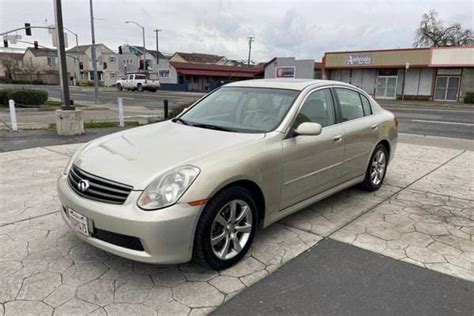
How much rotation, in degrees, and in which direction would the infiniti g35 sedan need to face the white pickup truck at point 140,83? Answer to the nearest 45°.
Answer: approximately 135° to its right

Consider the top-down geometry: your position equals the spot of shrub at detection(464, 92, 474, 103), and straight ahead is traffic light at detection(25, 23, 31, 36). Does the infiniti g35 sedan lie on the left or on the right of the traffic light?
left

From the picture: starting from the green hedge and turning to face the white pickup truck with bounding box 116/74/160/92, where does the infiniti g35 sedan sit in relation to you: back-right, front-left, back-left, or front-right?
back-right

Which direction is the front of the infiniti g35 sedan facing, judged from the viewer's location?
facing the viewer and to the left of the viewer

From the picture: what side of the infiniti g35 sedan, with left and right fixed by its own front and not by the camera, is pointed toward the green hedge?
right

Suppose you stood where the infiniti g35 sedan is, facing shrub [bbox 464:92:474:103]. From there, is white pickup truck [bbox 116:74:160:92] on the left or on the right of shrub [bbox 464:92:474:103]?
left

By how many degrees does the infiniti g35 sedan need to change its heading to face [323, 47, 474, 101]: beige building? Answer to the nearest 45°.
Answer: approximately 180°

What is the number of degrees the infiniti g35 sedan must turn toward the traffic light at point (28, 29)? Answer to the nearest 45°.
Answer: approximately 90° to its right

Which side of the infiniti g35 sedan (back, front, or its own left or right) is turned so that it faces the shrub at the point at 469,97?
back
